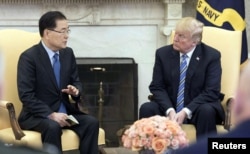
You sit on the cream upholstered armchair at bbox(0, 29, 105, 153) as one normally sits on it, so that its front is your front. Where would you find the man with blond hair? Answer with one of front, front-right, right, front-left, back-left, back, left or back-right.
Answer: front-left

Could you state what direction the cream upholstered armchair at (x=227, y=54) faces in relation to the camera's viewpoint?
facing the viewer and to the left of the viewer

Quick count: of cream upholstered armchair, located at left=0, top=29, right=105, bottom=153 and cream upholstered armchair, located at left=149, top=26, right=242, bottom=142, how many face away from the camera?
0

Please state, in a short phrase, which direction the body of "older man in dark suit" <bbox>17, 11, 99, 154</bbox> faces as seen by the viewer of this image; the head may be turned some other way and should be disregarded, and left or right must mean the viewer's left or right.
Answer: facing the viewer and to the right of the viewer

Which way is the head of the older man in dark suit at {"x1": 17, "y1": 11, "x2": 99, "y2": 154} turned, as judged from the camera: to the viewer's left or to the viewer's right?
to the viewer's right

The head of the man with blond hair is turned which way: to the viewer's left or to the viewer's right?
to the viewer's left

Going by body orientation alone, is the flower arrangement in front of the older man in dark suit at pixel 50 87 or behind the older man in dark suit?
in front

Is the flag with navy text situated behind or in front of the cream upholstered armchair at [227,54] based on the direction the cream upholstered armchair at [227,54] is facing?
behind

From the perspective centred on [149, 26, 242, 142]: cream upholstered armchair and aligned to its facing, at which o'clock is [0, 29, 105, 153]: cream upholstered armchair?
[0, 29, 105, 153]: cream upholstered armchair is roughly at 1 o'clock from [149, 26, 242, 142]: cream upholstered armchair.

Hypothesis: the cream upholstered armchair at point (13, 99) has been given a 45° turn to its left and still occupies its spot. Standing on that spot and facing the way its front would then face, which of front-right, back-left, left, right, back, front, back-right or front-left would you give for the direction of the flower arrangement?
front-right

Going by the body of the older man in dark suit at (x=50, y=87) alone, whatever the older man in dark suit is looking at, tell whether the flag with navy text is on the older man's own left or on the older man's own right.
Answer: on the older man's own left
